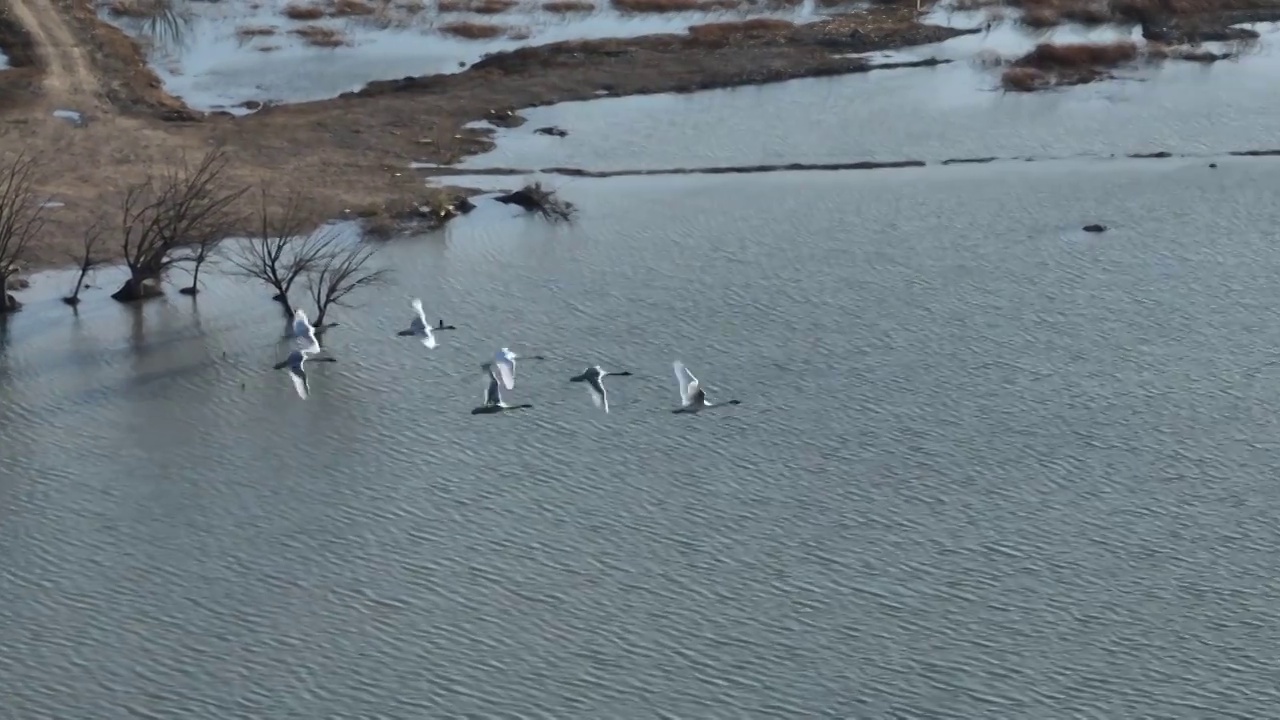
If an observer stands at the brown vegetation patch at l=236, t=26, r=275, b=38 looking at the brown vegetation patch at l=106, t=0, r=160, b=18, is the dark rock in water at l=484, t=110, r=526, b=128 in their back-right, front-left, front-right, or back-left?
back-left

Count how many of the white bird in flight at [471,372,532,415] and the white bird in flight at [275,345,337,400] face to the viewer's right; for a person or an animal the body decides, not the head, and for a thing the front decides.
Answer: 2

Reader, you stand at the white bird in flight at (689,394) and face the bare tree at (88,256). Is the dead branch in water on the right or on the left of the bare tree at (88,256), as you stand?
right

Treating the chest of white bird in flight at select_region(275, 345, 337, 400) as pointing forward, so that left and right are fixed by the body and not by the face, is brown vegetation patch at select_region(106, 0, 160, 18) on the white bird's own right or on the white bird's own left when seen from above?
on the white bird's own left

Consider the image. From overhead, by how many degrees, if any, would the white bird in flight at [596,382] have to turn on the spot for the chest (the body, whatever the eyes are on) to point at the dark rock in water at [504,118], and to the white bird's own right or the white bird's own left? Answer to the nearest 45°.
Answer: approximately 90° to the white bird's own left

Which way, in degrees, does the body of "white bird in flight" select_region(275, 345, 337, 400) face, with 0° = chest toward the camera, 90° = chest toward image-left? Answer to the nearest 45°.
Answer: approximately 270°

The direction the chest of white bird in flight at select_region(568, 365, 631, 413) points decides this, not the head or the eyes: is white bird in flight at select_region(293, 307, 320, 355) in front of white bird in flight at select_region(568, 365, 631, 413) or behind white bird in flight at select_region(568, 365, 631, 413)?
behind

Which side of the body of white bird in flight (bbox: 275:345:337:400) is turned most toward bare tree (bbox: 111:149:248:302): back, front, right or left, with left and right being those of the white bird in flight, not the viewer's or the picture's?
left

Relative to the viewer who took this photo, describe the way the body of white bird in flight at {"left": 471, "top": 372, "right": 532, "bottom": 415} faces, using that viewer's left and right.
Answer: facing to the right of the viewer

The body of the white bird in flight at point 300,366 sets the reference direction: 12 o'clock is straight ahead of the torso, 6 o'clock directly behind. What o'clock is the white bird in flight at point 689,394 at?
the white bird in flight at point 689,394 is roughly at 1 o'clock from the white bird in flight at point 300,366.

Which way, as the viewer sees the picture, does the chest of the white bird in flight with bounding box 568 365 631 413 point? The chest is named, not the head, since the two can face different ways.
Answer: to the viewer's right

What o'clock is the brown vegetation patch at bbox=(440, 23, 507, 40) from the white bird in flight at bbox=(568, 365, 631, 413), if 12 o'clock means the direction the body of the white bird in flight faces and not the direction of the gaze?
The brown vegetation patch is roughly at 9 o'clock from the white bird in flight.

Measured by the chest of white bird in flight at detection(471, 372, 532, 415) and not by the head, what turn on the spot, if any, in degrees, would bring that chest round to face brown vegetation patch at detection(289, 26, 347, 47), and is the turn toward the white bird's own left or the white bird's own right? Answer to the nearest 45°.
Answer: approximately 90° to the white bird's own left

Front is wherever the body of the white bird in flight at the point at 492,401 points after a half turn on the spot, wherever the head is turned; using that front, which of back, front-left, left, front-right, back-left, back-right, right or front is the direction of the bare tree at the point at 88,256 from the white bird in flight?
front-right
